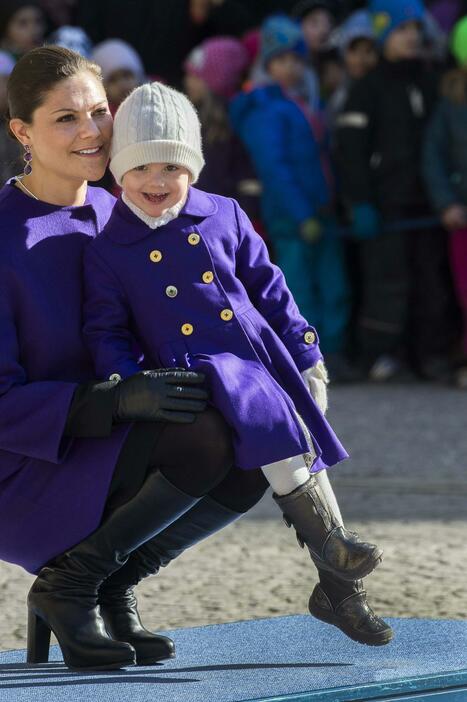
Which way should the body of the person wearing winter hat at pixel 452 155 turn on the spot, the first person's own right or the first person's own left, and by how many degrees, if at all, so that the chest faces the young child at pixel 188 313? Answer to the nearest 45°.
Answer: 0° — they already face them

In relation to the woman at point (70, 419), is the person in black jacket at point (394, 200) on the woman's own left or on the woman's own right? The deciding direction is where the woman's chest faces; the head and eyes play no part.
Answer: on the woman's own left

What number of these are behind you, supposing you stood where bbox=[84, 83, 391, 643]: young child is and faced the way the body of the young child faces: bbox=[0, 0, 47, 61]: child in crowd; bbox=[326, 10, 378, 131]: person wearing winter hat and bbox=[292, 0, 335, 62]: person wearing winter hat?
3

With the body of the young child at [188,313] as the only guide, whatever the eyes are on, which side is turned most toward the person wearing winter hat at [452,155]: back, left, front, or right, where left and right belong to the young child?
back

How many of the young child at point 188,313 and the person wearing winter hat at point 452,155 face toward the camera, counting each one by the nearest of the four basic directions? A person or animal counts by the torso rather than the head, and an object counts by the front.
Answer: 2

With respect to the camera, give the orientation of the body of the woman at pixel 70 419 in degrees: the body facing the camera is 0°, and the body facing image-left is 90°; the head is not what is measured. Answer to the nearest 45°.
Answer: approximately 315°

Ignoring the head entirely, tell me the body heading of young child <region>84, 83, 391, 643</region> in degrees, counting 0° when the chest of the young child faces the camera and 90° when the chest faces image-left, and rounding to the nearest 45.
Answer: approximately 0°

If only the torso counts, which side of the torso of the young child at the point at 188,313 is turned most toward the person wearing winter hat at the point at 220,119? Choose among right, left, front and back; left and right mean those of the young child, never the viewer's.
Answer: back

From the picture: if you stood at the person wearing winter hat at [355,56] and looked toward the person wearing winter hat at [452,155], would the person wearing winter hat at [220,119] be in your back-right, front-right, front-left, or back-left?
back-right
